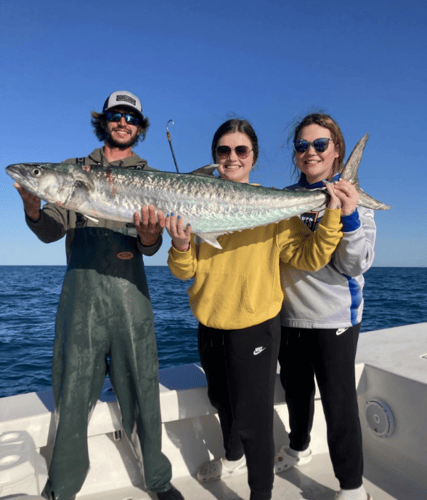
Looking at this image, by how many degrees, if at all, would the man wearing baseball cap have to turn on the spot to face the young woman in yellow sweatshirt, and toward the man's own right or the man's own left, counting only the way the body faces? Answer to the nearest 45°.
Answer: approximately 90° to the man's own left

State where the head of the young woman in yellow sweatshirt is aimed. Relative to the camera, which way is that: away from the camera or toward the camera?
toward the camera

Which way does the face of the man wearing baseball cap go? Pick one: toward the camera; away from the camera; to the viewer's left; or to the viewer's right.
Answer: toward the camera

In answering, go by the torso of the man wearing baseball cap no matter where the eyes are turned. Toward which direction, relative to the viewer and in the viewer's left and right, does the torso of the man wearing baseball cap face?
facing the viewer
